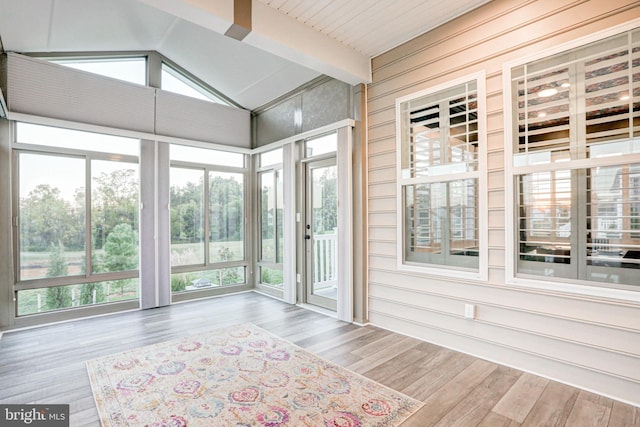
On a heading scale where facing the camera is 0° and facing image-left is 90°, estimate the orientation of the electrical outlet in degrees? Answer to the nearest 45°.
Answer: approximately 45°

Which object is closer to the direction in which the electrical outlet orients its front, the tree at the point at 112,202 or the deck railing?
the tree

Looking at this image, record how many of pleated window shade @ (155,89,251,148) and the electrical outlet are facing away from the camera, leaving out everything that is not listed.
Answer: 0

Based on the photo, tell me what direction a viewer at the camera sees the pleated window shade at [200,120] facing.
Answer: facing the viewer and to the right of the viewer

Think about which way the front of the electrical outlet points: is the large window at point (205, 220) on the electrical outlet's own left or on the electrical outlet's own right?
on the electrical outlet's own right

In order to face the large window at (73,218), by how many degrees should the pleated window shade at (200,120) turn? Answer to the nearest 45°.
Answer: approximately 135° to its right

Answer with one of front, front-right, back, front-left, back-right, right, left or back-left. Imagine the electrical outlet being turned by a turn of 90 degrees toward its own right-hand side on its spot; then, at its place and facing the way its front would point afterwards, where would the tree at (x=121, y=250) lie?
front-left

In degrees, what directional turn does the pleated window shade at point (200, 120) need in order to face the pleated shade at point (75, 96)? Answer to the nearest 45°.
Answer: approximately 90° to its right

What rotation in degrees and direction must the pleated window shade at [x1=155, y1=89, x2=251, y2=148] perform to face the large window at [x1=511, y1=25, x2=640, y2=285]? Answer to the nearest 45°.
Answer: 0° — it already faces it

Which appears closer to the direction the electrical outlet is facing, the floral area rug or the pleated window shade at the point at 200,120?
the floral area rug
